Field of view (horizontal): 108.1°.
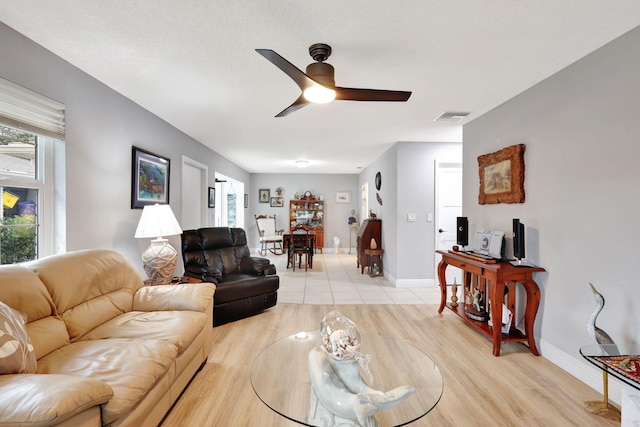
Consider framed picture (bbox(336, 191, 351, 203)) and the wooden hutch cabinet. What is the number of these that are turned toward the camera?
2

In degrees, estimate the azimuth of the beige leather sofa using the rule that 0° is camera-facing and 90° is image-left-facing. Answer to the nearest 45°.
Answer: approximately 315°

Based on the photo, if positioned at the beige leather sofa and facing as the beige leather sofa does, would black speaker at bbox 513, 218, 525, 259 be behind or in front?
in front

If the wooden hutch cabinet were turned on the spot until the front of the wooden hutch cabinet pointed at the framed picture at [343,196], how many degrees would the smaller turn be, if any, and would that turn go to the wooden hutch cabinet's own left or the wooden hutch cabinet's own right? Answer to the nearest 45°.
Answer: approximately 90° to the wooden hutch cabinet's own left

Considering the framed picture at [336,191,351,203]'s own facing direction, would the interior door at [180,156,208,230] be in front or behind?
in front

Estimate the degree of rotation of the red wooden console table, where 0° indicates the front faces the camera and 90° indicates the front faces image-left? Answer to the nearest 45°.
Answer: approximately 45°

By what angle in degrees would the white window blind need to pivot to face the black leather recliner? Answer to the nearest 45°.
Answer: approximately 45° to its left

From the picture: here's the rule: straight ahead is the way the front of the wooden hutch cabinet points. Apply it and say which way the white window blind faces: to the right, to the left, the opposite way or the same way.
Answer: to the left

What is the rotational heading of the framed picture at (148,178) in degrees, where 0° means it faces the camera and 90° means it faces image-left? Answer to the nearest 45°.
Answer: approximately 315°

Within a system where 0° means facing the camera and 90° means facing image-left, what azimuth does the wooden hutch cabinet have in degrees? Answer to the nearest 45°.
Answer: approximately 0°

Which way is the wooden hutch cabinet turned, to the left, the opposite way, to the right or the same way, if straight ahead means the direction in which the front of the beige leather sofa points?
to the right
